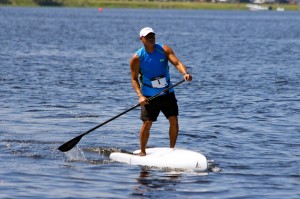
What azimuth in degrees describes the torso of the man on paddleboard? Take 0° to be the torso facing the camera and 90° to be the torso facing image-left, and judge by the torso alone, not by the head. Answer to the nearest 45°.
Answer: approximately 315°
